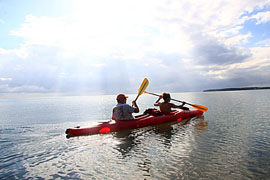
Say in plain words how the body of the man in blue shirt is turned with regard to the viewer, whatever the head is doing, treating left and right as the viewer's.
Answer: facing away from the viewer and to the right of the viewer
